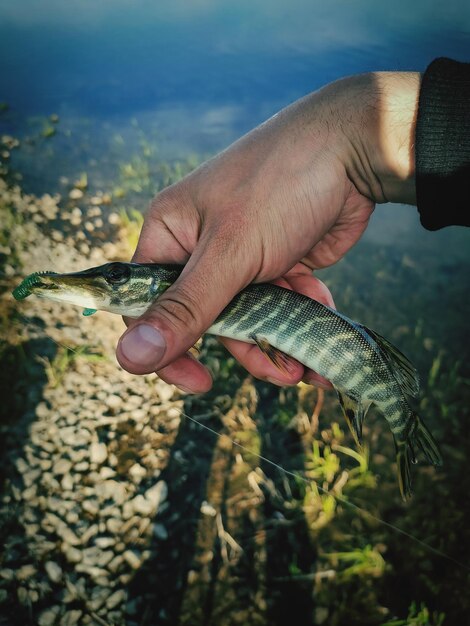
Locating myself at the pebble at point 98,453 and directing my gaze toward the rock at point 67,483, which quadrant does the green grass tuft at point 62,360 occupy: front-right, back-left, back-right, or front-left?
back-right

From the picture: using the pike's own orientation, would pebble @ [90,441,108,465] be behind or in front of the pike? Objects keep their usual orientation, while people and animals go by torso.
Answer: in front

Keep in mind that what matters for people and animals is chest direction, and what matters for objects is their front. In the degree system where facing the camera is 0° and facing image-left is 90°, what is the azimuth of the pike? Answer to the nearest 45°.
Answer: approximately 90°
